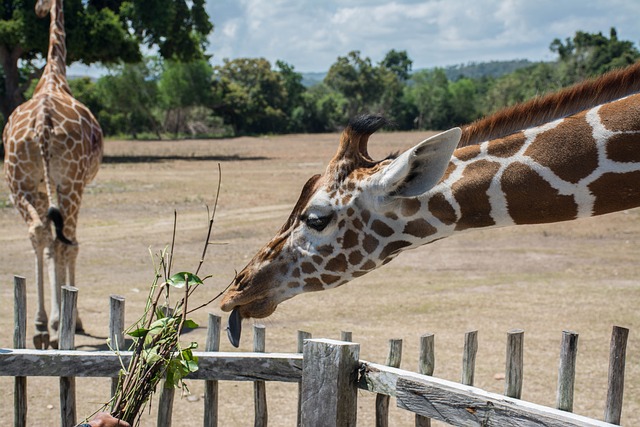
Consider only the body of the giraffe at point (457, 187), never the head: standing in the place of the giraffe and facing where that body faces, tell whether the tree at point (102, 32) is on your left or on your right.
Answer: on your right

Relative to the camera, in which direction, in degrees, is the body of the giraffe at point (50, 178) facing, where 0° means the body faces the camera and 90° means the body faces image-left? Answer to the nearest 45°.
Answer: approximately 180°

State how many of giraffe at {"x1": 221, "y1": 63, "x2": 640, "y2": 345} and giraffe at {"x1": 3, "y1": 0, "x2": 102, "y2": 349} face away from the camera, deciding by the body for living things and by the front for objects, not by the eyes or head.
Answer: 1

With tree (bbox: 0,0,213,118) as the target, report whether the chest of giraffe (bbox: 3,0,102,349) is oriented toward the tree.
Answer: yes

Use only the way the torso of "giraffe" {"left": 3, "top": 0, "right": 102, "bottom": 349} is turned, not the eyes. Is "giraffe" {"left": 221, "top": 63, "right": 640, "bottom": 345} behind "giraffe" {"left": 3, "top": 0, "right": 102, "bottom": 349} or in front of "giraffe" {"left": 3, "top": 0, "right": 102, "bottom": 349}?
behind

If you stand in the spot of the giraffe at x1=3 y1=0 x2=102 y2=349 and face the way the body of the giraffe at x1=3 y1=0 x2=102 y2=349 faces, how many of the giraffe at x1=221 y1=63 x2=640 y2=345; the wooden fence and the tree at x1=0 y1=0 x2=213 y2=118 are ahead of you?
1

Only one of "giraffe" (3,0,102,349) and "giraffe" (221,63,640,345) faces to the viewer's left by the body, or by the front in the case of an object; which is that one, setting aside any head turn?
"giraffe" (221,63,640,345)

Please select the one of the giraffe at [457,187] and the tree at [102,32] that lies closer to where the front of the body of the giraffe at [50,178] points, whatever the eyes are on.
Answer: the tree

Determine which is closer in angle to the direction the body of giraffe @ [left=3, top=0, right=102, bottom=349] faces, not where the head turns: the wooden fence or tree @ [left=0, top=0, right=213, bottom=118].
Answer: the tree

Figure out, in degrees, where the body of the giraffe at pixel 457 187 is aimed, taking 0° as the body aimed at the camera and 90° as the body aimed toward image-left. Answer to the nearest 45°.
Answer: approximately 90°
